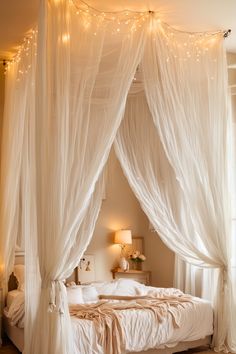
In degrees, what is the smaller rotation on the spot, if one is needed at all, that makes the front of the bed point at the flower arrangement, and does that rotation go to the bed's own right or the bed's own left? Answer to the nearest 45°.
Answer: approximately 135° to the bed's own left

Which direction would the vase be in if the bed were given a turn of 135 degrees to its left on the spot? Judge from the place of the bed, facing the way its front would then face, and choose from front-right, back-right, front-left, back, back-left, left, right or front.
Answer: front

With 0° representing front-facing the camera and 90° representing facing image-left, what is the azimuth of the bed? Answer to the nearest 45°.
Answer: approximately 315°

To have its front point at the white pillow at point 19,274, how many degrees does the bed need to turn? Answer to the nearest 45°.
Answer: approximately 180°
